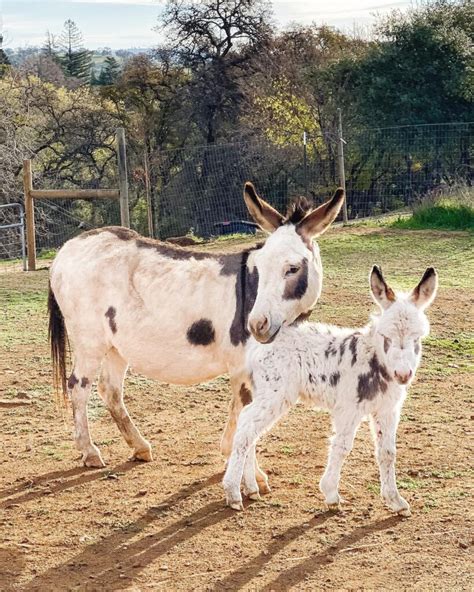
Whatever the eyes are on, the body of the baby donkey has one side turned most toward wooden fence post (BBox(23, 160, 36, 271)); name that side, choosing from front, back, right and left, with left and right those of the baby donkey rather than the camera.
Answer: back

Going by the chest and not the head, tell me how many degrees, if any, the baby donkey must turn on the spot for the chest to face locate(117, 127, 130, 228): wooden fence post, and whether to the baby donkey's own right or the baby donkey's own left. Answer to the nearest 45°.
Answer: approximately 135° to the baby donkey's own left

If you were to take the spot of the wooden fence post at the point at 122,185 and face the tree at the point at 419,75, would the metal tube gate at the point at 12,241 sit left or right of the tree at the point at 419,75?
left

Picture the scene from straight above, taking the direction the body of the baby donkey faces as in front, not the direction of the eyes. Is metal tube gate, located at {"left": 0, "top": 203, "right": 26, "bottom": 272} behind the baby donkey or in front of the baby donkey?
behind

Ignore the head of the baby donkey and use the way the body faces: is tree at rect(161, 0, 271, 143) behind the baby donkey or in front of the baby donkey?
behind

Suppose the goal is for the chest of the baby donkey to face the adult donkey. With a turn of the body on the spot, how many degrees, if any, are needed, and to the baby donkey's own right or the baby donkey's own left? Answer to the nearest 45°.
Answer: approximately 180°

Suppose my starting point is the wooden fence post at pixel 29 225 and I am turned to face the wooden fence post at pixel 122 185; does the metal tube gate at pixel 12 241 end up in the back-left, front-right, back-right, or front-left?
back-left

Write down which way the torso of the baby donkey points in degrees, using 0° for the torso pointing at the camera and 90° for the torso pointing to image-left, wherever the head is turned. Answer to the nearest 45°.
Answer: approximately 315°
